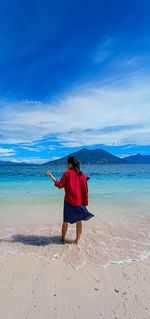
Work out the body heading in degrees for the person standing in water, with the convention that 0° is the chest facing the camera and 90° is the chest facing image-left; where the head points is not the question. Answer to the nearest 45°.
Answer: approximately 135°
